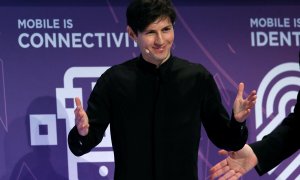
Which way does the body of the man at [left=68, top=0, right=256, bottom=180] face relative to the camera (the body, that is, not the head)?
toward the camera

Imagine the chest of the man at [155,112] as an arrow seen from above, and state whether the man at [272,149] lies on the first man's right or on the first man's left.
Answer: on the first man's left
